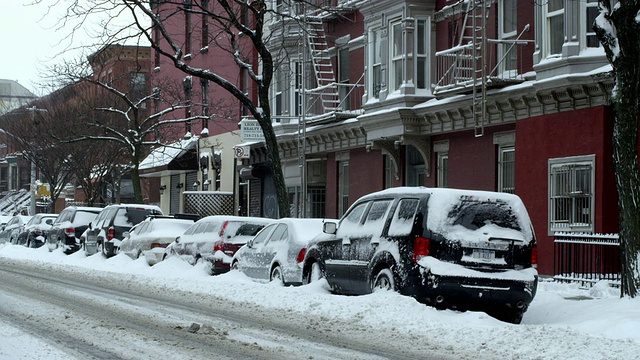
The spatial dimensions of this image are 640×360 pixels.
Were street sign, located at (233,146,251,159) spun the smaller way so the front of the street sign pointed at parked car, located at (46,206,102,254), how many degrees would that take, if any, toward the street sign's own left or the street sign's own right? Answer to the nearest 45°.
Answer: approximately 90° to the street sign's own right

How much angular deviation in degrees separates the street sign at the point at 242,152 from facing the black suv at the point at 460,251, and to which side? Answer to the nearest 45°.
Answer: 0° — it already faces it

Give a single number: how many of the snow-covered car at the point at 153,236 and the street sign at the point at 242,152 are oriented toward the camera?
1

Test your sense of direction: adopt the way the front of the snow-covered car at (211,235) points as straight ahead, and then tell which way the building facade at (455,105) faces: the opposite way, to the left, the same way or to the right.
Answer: to the left

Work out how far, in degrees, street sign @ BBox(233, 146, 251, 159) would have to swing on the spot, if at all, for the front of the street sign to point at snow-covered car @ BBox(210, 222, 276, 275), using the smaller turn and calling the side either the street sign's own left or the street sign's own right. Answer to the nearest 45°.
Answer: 0° — it already faces it

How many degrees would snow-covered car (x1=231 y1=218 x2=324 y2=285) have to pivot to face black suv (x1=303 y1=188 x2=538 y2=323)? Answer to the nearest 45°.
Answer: approximately 180°

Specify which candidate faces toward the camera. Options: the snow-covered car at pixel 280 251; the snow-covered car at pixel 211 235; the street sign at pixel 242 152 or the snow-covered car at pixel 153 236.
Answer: the street sign

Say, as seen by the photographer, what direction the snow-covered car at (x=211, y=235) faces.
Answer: facing away from the viewer and to the left of the viewer
